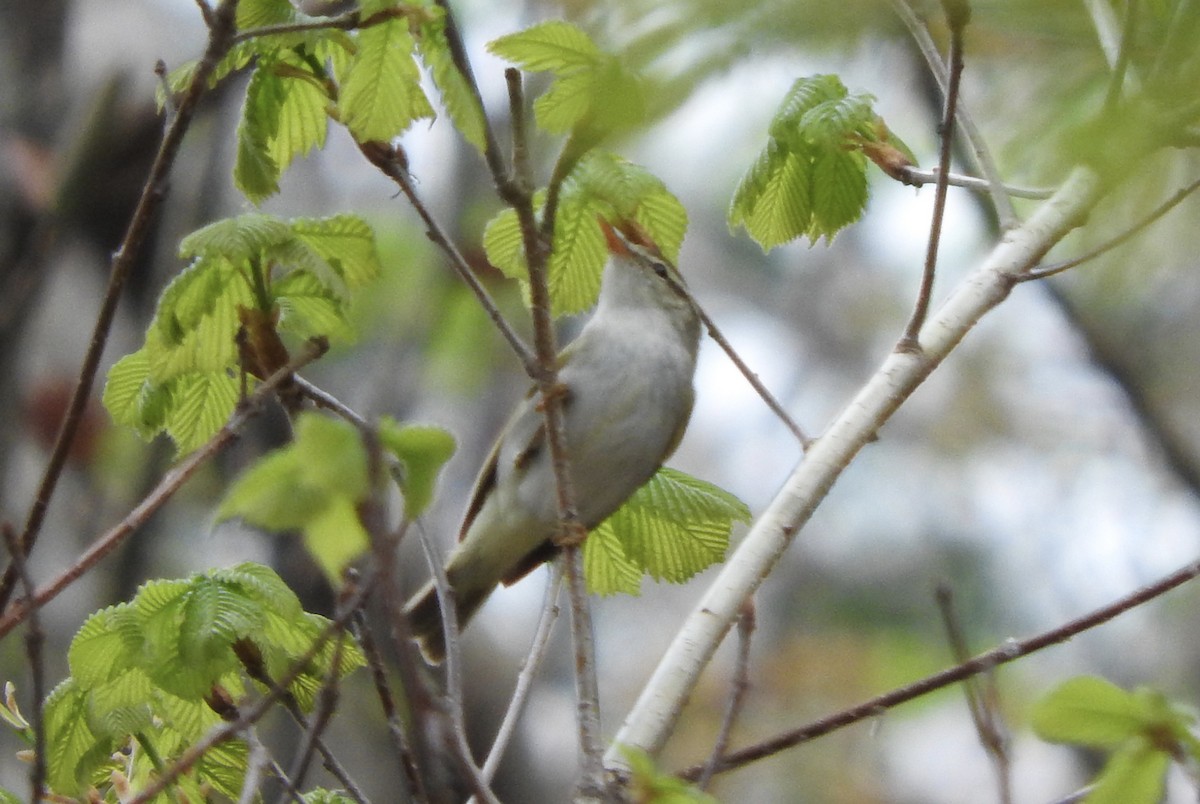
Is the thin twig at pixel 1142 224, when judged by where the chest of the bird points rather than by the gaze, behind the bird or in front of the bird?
in front

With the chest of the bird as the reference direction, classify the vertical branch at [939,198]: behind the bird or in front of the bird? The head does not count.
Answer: in front

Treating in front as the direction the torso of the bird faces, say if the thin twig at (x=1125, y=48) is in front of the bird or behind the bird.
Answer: in front

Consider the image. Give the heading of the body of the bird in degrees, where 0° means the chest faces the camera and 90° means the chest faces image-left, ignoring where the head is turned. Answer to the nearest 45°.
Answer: approximately 315°
